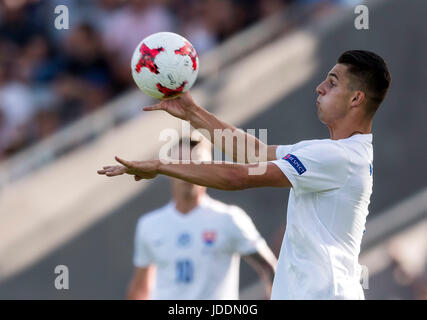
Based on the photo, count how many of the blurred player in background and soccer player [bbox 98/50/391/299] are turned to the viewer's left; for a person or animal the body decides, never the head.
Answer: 1

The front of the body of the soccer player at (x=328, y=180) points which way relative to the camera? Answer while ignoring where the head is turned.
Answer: to the viewer's left

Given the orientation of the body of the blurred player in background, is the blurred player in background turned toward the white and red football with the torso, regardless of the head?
yes

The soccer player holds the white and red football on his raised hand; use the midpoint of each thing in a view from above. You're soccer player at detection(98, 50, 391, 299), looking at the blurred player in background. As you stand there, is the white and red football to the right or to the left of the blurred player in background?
left

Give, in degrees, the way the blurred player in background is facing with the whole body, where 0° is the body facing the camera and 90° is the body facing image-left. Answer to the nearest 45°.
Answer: approximately 0°

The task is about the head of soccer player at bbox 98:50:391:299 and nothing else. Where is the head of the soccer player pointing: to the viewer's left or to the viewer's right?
to the viewer's left

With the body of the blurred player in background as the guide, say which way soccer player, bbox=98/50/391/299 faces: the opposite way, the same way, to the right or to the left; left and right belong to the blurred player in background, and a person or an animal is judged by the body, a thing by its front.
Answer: to the right
